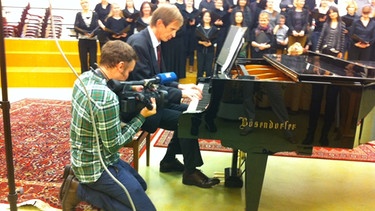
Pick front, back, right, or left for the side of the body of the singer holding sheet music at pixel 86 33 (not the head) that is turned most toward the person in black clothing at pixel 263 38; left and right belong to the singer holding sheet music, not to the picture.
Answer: left

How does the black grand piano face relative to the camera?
to the viewer's left

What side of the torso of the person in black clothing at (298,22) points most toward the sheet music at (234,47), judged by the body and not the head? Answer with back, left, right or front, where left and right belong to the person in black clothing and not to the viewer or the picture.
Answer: front

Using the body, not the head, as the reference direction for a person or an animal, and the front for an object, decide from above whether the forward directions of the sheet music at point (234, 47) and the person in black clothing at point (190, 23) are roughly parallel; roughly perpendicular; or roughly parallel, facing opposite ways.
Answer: roughly perpendicular

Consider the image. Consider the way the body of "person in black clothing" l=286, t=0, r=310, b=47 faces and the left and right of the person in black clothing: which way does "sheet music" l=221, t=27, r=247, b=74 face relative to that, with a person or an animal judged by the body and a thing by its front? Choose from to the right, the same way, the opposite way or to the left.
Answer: to the right

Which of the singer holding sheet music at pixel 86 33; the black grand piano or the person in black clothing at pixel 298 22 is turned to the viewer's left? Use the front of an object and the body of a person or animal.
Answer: the black grand piano

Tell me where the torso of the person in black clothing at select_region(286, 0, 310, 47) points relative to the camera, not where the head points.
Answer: toward the camera

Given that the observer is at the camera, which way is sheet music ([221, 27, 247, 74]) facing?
facing to the left of the viewer

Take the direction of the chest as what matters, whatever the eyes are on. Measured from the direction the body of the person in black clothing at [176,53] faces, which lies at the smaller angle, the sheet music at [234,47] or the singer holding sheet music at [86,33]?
the sheet music

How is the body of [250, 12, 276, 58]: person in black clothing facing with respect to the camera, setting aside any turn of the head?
toward the camera

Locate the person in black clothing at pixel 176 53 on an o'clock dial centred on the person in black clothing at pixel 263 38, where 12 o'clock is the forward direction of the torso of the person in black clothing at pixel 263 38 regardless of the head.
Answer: the person in black clothing at pixel 176 53 is roughly at 3 o'clock from the person in black clothing at pixel 263 38.

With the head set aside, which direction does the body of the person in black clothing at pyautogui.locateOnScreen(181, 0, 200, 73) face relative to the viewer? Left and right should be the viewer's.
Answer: facing the viewer
